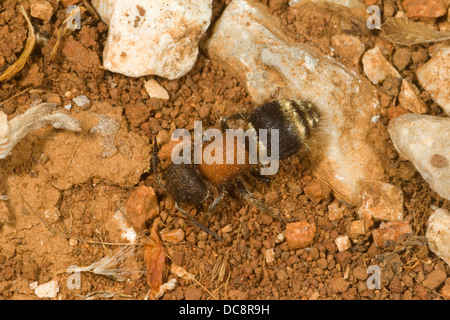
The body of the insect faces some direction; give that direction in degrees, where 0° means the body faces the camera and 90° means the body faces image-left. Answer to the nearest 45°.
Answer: approximately 45°

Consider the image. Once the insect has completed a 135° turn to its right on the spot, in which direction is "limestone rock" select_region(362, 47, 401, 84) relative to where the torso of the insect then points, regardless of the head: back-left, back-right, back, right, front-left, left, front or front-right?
front-right

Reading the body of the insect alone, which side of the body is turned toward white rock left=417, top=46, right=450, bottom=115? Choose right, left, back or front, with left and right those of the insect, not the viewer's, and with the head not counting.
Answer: back

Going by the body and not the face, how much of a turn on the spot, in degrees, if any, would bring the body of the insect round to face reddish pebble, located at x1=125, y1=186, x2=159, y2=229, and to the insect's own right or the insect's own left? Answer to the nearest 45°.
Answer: approximately 45° to the insect's own right

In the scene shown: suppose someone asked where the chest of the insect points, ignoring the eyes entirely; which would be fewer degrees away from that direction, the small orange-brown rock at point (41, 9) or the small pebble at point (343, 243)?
the small orange-brown rock

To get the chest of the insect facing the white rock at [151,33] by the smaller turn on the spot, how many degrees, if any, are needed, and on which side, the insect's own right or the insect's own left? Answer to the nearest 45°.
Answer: approximately 90° to the insect's own right

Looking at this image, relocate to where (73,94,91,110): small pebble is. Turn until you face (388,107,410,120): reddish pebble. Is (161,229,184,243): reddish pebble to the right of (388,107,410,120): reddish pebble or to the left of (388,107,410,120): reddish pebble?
right

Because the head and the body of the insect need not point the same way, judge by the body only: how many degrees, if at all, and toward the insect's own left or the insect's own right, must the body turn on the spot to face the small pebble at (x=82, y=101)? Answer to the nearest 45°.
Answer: approximately 45° to the insect's own right

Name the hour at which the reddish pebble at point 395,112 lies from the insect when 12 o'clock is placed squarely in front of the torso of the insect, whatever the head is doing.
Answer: The reddish pebble is roughly at 7 o'clock from the insect.

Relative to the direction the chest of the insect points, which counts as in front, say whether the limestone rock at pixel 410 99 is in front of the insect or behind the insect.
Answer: behind

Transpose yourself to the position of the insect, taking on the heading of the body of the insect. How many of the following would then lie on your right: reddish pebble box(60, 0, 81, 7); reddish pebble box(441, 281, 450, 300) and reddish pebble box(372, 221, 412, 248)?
1

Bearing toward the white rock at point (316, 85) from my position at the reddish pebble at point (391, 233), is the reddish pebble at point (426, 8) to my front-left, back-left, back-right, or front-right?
front-right

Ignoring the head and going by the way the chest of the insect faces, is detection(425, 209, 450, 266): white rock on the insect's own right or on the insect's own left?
on the insect's own left
